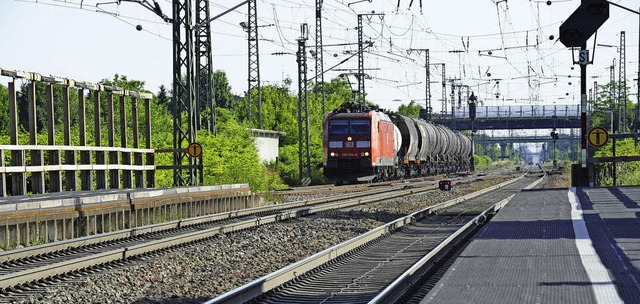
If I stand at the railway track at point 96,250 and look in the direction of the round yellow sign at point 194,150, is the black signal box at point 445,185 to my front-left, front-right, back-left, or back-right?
front-right

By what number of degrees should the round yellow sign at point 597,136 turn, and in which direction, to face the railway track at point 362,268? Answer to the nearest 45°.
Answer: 0° — it already faces it

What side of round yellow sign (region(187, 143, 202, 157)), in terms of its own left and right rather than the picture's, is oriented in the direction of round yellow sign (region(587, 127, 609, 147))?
left

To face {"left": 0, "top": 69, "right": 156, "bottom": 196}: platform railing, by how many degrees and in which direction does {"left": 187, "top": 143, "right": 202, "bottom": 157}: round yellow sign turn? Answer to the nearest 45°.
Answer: approximately 45° to its right

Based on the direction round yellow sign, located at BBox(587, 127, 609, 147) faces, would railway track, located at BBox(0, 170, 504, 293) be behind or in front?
in front

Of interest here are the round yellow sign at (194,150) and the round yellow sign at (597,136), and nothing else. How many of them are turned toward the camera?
2

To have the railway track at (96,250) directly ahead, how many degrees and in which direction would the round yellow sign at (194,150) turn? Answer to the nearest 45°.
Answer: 0° — it already faces it

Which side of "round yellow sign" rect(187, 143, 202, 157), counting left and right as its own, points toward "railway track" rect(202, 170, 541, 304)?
front

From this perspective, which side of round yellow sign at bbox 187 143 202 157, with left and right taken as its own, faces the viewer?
front

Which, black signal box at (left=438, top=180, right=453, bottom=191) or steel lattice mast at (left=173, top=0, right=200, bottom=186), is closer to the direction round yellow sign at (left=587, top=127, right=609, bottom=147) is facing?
the steel lattice mast
